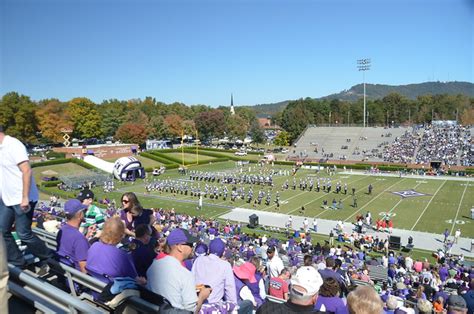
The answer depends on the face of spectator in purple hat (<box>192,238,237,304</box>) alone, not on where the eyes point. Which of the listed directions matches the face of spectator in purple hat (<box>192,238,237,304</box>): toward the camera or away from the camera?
away from the camera

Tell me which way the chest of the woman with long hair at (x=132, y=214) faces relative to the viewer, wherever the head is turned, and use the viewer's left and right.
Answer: facing the viewer and to the left of the viewer

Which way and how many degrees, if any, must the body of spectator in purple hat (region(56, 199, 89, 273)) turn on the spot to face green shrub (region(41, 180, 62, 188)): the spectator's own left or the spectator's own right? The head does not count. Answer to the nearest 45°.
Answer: approximately 45° to the spectator's own left

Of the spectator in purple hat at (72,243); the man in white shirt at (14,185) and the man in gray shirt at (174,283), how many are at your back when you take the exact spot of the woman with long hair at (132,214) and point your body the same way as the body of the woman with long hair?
0

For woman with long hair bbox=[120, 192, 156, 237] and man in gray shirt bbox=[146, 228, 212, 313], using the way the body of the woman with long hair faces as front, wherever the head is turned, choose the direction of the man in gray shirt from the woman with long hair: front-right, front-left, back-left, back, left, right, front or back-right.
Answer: front-left

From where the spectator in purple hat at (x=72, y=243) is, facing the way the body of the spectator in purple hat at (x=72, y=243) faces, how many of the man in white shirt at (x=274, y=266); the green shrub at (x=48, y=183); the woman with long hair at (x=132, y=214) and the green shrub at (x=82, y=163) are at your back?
0

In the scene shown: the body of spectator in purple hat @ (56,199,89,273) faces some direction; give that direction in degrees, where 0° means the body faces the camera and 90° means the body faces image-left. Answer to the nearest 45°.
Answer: approximately 225°

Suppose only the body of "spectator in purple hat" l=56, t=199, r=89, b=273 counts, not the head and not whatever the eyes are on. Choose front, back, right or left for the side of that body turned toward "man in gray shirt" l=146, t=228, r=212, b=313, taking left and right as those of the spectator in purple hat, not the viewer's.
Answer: right

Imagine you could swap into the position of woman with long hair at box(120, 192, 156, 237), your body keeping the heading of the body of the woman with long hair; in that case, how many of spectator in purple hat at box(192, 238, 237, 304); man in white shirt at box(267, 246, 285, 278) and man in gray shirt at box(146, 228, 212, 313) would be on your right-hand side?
0

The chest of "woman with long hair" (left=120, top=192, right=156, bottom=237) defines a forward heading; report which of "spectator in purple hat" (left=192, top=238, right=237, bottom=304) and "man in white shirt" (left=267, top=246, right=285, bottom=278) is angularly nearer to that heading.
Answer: the spectator in purple hat

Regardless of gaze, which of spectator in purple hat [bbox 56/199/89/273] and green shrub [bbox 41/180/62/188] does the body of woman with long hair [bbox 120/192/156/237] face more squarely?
the spectator in purple hat

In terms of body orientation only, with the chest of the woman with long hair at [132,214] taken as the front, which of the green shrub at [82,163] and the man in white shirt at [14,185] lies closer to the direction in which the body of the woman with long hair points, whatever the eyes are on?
the man in white shirt

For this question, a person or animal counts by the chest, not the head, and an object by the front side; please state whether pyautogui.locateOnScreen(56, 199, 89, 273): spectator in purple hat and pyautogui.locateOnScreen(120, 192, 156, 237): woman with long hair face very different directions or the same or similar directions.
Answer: very different directions

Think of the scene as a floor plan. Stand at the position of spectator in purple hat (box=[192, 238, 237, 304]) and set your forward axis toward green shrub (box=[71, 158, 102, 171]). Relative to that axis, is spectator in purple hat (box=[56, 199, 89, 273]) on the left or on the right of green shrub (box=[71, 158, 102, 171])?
left

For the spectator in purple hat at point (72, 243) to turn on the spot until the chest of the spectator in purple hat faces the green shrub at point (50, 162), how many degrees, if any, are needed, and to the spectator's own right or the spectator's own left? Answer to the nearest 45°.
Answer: approximately 45° to the spectator's own left

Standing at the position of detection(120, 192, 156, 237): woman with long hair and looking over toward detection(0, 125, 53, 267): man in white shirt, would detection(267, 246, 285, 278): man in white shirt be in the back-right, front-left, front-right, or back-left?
back-left
